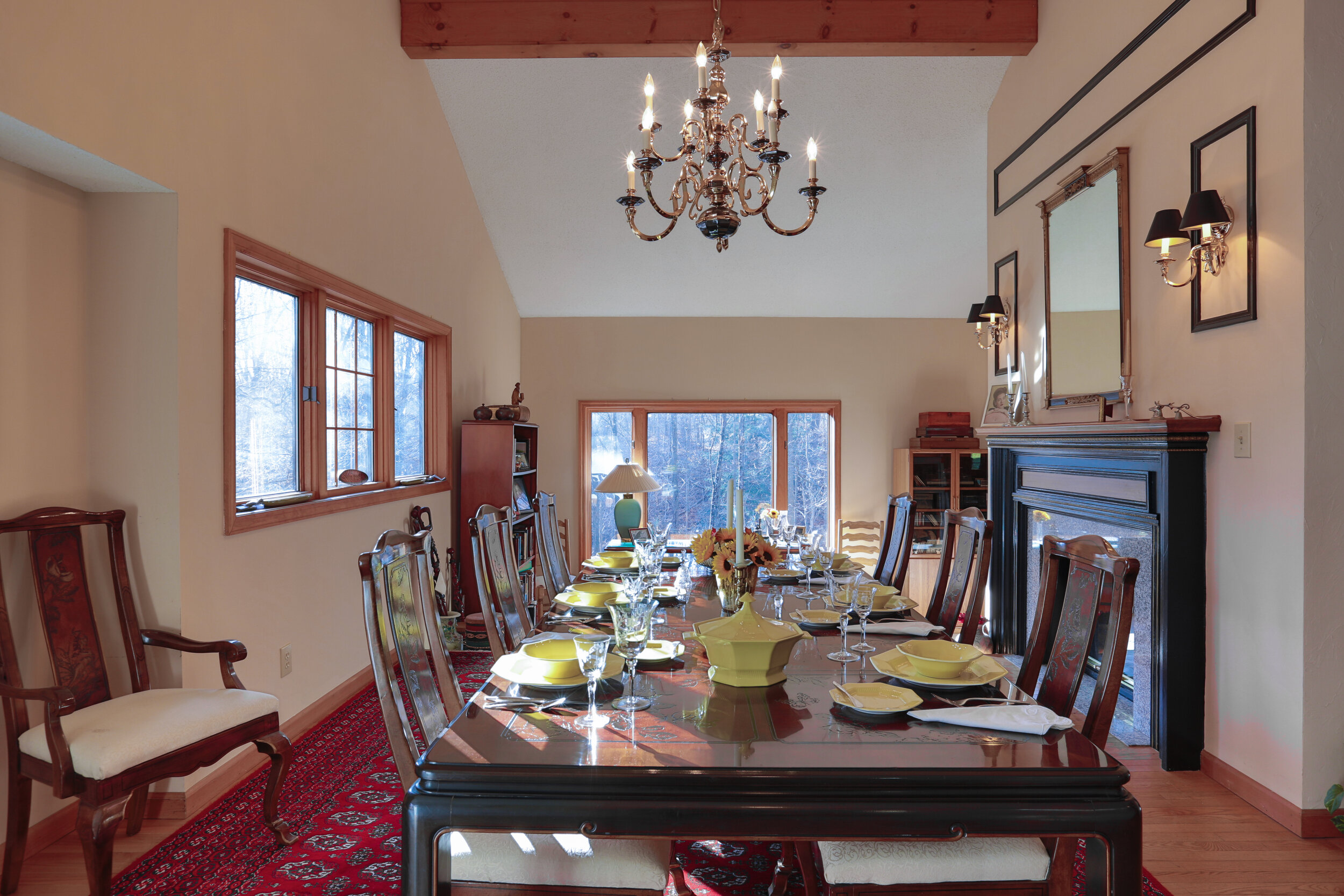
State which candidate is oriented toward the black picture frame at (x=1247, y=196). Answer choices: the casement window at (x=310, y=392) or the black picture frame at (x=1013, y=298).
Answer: the casement window

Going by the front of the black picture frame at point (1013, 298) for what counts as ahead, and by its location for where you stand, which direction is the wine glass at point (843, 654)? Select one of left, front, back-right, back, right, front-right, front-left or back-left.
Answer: left

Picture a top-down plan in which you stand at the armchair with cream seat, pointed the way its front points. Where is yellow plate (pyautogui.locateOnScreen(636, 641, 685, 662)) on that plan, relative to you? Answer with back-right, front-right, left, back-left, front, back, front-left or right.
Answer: front

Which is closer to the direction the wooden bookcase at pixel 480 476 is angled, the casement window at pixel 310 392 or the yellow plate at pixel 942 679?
the yellow plate

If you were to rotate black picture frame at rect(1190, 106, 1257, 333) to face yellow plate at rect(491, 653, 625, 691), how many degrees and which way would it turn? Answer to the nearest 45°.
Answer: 0° — it already faces it

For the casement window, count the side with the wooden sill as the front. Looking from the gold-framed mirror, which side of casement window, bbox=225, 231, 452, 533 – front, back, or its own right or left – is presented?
front

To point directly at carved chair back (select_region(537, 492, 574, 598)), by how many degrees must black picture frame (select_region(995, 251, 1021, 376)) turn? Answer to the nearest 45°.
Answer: approximately 45° to its left

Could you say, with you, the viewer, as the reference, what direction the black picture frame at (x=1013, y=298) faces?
facing to the left of the viewer

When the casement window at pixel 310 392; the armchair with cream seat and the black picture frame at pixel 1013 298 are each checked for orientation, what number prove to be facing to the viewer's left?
1

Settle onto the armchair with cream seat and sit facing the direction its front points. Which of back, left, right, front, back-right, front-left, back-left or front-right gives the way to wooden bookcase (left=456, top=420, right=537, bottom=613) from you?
left

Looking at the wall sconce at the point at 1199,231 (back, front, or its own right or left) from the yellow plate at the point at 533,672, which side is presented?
front

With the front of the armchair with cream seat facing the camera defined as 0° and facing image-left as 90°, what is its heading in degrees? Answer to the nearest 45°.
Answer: approximately 315°

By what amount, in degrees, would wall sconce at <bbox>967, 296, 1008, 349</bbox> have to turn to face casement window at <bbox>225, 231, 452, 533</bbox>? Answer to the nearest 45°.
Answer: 0° — it already faces it
